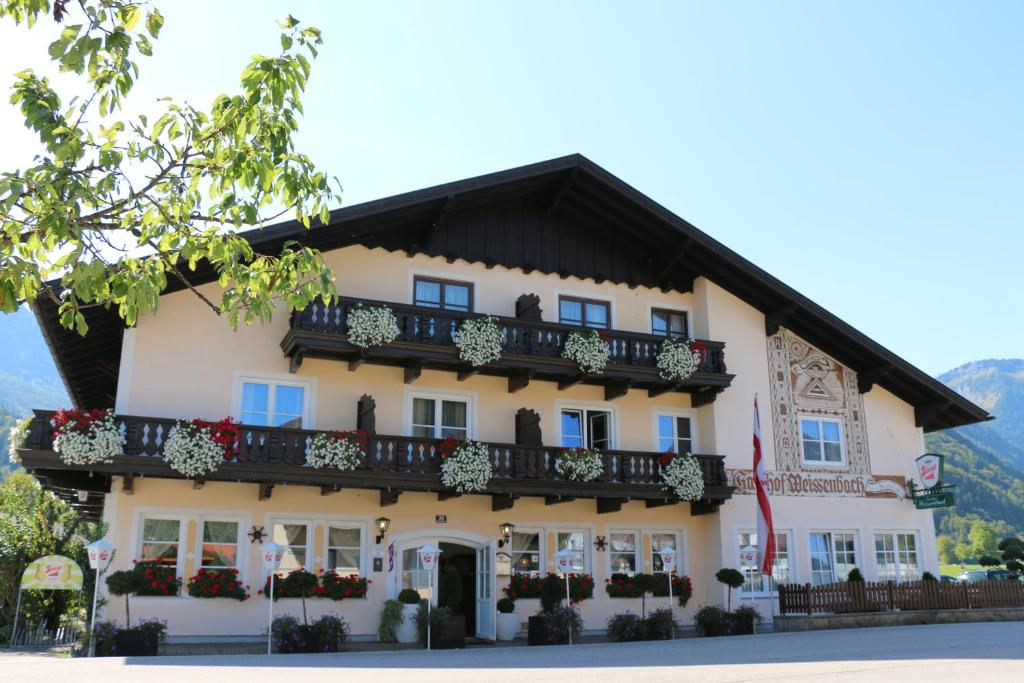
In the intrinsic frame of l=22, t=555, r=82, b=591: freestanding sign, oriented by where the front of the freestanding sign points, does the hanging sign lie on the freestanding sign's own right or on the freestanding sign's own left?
on the freestanding sign's own left

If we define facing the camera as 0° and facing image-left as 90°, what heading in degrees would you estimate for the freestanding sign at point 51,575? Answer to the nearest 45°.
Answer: approximately 0°

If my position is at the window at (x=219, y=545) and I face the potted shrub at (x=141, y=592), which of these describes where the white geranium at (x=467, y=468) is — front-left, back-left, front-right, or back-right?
back-left

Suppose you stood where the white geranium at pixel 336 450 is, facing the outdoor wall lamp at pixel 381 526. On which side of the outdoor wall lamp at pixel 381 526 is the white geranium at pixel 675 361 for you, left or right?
right

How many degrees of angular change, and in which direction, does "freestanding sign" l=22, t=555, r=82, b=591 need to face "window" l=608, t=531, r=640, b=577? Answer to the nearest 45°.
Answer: approximately 90° to its left

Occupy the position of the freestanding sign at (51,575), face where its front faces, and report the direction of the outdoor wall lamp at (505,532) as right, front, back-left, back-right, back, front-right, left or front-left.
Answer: left

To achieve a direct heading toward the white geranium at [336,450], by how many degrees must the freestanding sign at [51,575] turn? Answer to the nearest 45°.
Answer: approximately 45° to its left

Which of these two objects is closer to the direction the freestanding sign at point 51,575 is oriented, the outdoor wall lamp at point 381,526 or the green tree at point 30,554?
the outdoor wall lamp

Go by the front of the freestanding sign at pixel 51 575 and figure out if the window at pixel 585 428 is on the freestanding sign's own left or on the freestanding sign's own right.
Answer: on the freestanding sign's own left

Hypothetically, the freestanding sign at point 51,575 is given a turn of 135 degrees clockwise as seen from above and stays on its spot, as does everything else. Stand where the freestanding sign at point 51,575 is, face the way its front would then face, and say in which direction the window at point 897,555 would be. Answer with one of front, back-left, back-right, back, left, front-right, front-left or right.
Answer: back-right

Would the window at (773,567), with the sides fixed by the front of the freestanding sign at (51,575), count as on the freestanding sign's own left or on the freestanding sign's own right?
on the freestanding sign's own left

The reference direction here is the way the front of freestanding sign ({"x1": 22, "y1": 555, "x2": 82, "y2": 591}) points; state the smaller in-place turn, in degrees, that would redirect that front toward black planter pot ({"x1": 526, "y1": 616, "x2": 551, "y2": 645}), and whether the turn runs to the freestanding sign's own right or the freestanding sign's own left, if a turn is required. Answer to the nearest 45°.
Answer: approximately 90° to the freestanding sign's own left

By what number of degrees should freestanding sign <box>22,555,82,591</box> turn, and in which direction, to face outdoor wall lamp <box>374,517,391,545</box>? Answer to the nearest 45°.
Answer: approximately 90° to its left

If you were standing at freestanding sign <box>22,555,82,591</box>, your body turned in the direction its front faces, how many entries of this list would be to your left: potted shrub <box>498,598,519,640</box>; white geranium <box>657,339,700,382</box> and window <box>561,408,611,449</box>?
3

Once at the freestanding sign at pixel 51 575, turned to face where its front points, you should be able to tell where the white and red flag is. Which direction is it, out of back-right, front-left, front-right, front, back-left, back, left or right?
left

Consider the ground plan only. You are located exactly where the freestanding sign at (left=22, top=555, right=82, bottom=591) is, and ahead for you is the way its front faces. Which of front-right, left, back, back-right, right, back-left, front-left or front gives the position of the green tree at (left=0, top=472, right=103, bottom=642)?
back

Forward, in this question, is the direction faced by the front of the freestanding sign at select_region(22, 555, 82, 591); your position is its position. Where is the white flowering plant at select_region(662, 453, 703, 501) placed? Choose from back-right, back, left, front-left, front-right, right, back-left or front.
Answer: left
